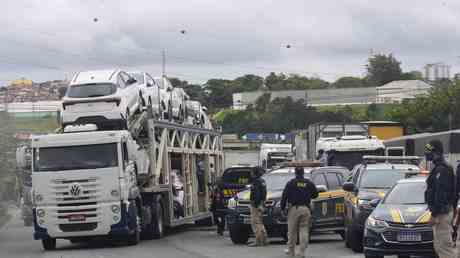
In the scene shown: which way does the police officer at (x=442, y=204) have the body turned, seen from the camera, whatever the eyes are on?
to the viewer's left

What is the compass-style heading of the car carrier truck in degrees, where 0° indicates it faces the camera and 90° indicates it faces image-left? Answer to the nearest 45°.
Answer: approximately 45°

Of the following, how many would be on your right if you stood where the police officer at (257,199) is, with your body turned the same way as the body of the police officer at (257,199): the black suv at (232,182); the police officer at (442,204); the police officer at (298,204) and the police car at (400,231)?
1

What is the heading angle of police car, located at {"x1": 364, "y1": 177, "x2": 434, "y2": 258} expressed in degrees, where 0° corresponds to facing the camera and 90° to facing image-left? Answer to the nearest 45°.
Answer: approximately 0°

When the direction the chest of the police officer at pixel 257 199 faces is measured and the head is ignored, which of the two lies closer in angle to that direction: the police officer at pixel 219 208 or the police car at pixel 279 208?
the police officer

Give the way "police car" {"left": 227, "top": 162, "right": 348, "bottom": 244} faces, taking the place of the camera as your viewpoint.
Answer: facing the viewer and to the left of the viewer

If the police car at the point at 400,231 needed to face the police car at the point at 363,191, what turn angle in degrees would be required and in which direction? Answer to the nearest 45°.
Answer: approximately 180°

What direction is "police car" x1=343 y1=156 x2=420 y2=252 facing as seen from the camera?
toward the camera

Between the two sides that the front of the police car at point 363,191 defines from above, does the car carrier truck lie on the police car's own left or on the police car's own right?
on the police car's own right

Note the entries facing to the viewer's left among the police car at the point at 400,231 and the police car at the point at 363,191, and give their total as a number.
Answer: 0
